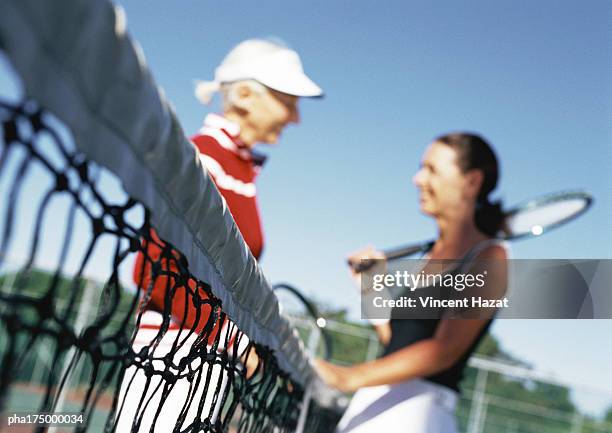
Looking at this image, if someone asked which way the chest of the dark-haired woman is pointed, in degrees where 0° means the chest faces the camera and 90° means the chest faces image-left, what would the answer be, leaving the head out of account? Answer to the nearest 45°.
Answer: approximately 90°

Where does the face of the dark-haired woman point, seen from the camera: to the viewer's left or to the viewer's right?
to the viewer's left
